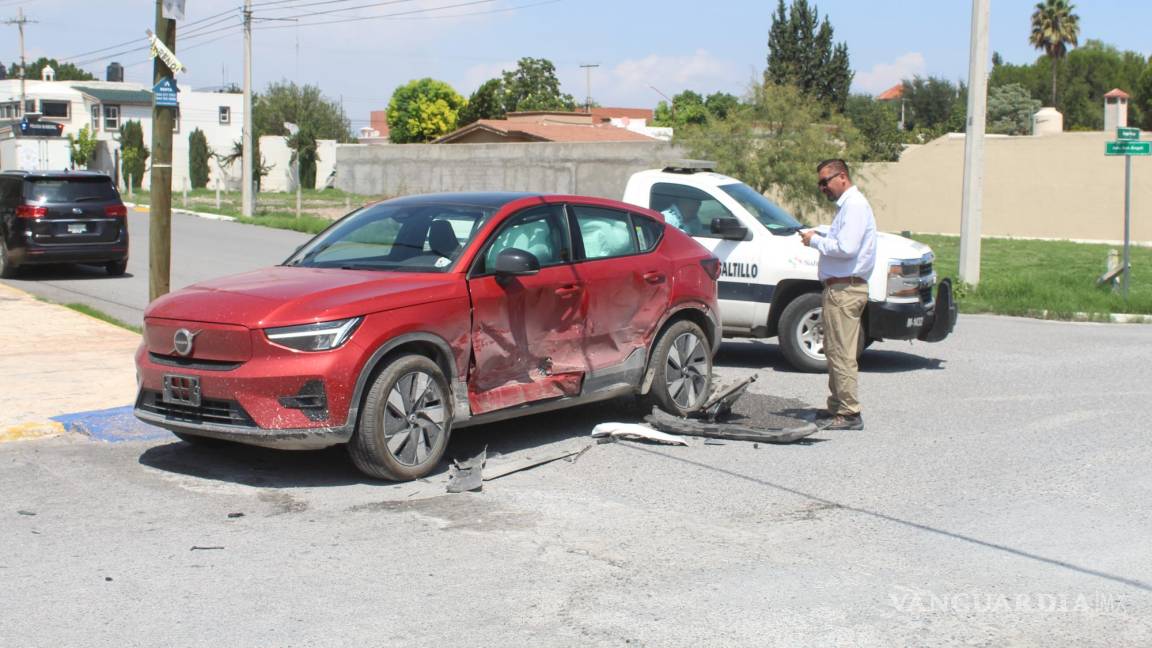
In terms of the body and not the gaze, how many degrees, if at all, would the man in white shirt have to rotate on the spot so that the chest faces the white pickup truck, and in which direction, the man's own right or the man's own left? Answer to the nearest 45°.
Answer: approximately 90° to the man's own right

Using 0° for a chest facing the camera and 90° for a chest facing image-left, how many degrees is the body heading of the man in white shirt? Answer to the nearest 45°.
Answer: approximately 90°

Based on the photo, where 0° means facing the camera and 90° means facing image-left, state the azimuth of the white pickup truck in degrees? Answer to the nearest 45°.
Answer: approximately 315°

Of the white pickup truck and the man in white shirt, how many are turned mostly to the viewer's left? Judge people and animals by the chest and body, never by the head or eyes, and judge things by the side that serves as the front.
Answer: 1

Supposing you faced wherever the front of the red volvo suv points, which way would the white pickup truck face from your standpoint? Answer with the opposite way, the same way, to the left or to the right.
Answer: to the left

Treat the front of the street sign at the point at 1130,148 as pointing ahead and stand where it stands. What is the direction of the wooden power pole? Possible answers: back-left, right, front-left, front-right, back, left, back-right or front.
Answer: front-right

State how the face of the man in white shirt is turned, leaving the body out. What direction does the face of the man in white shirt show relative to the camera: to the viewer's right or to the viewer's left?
to the viewer's left

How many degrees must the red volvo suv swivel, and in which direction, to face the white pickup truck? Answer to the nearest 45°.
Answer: approximately 180°

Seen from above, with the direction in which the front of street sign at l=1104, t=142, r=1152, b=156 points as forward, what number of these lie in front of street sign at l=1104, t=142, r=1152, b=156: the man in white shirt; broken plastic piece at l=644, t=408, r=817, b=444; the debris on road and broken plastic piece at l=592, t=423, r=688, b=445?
4

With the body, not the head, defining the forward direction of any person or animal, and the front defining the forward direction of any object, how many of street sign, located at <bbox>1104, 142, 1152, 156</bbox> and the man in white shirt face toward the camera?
1

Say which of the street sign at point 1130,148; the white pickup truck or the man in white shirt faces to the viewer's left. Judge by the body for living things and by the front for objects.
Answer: the man in white shirt

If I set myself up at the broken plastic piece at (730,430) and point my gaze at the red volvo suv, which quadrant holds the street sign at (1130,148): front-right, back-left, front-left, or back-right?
back-right

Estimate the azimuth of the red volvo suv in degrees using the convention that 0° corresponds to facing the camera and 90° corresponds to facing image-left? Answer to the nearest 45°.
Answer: approximately 45°

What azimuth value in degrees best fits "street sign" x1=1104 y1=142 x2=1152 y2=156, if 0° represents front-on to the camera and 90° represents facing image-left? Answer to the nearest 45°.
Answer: approximately 0°
